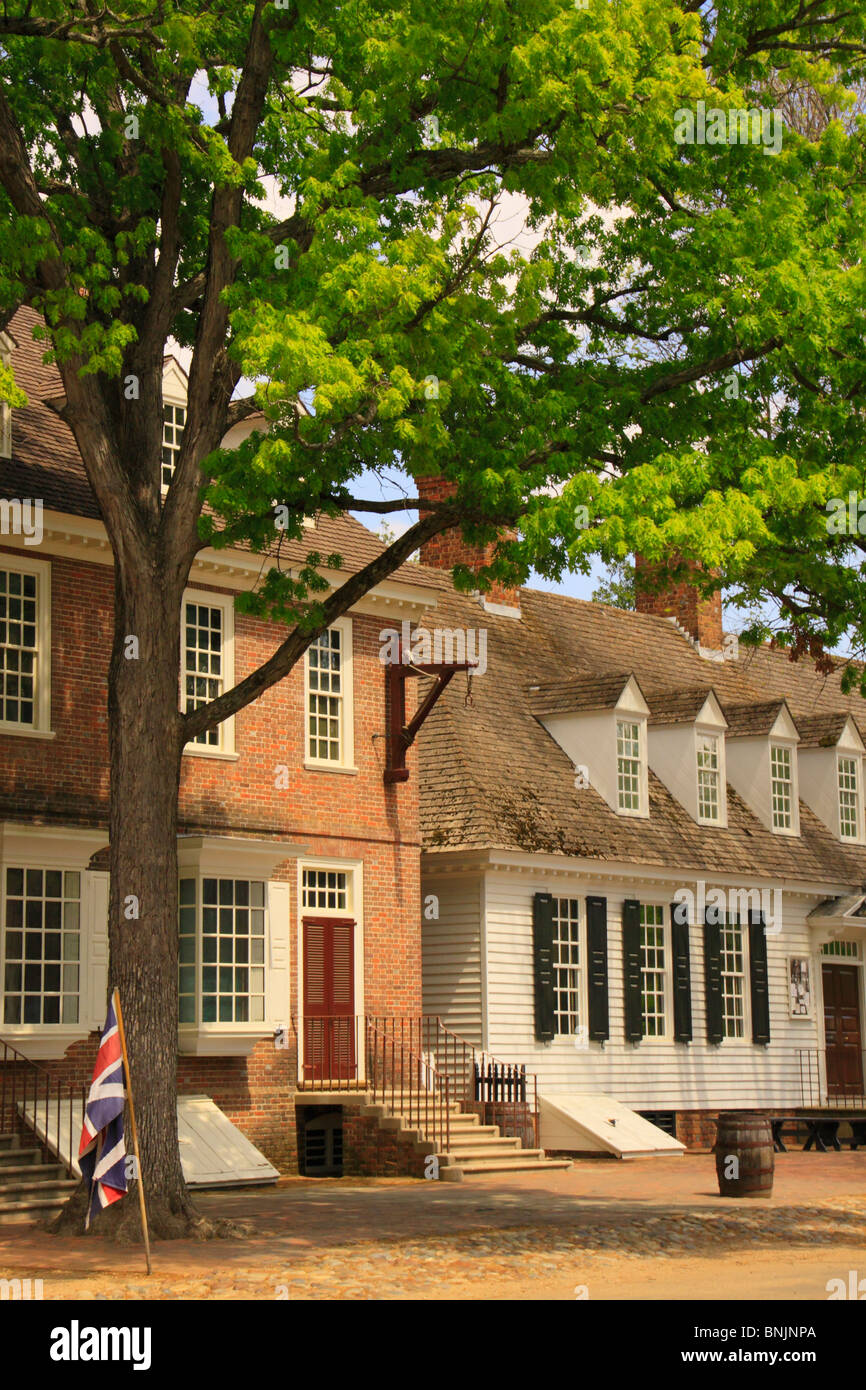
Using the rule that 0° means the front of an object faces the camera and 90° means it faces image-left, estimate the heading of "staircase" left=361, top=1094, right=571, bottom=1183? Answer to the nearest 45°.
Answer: approximately 315°

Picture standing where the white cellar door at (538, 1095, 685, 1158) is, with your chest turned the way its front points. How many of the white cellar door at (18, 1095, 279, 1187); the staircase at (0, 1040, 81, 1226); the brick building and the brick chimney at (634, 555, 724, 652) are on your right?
3

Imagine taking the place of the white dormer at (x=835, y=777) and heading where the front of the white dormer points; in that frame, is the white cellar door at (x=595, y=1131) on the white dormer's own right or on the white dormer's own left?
on the white dormer's own right

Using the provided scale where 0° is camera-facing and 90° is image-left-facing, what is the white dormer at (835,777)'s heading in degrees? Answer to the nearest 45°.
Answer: approximately 315°

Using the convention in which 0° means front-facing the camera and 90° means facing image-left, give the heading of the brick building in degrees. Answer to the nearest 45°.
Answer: approximately 315°

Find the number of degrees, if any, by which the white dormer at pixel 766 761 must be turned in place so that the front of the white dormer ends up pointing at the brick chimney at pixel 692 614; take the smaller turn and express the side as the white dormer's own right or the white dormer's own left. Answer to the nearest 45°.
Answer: approximately 135° to the white dormer's own left

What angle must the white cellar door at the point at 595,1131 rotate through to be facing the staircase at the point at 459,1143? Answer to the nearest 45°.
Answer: approximately 90° to its right

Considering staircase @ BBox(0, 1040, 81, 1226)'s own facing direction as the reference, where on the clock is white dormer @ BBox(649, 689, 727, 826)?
The white dormer is roughly at 9 o'clock from the staircase.

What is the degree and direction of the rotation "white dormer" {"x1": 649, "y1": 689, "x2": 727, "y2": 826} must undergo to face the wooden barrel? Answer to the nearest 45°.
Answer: approximately 45° to its right

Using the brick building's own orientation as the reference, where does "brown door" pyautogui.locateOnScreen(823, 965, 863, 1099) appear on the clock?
The brown door is roughly at 9 o'clock from the brick building.

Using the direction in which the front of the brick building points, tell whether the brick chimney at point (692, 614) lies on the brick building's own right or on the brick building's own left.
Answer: on the brick building's own left
